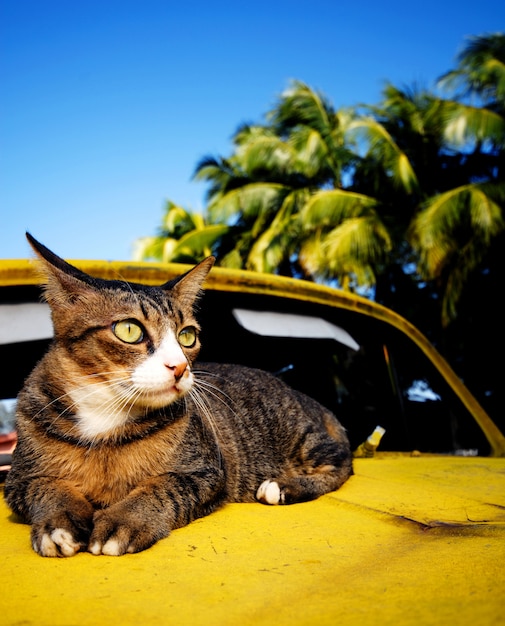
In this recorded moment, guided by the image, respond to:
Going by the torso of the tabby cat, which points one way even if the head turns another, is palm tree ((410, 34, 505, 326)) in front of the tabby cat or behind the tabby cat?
behind

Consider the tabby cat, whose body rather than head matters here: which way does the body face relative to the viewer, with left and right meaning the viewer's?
facing the viewer and to the left of the viewer

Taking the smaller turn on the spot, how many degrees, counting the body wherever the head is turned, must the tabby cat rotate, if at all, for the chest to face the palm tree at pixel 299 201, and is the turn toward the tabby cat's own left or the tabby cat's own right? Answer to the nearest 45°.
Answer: approximately 135° to the tabby cat's own right

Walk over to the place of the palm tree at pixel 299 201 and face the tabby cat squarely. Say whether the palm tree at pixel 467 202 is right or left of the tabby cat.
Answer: left
